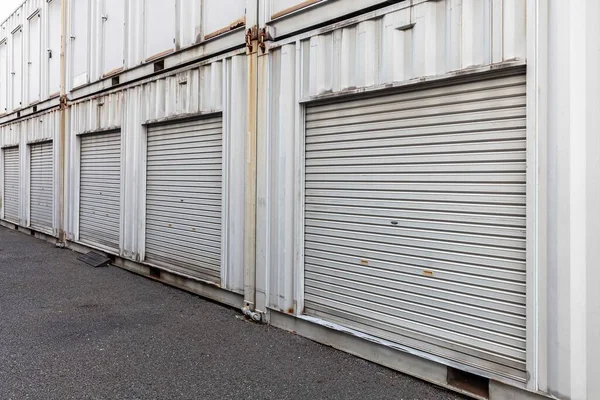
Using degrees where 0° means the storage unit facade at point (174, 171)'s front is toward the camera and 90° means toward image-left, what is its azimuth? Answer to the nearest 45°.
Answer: approximately 45°

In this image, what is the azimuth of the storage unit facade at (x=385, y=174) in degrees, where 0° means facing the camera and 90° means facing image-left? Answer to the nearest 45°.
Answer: approximately 45°
